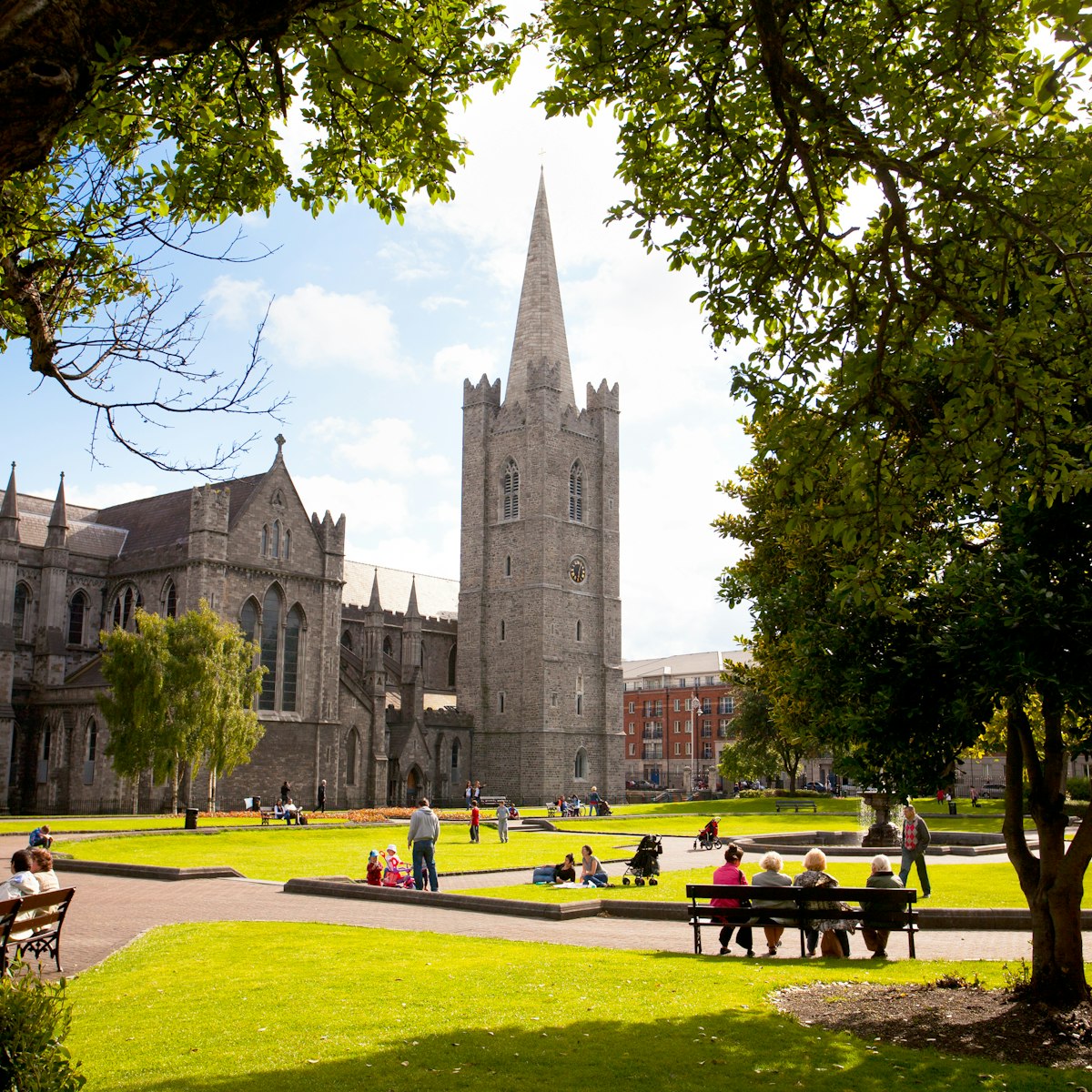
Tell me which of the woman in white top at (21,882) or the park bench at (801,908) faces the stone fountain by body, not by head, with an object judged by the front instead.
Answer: the park bench

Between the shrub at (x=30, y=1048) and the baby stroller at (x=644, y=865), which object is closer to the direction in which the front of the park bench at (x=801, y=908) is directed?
the baby stroller

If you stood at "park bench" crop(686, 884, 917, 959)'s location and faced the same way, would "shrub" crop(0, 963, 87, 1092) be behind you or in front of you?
behind

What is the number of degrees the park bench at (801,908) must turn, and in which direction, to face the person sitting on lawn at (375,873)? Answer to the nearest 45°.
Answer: approximately 45° to its left

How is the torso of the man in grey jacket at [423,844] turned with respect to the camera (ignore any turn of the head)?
away from the camera

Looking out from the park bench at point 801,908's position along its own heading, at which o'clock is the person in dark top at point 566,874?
The person in dark top is roughly at 11 o'clock from the park bench.

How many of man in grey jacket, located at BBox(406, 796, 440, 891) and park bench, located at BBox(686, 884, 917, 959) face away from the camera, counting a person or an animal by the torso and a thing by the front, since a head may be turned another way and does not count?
2

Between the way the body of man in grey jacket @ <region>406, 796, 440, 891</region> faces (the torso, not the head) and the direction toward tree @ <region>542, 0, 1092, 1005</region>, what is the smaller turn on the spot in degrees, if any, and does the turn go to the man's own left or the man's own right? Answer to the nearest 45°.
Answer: approximately 180°

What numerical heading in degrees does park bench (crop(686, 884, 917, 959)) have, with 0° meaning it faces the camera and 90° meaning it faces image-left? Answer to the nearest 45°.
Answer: approximately 180°
